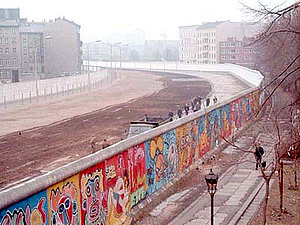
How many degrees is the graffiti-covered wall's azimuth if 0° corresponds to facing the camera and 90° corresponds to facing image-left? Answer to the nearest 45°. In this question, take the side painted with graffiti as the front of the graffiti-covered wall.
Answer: approximately 315°
